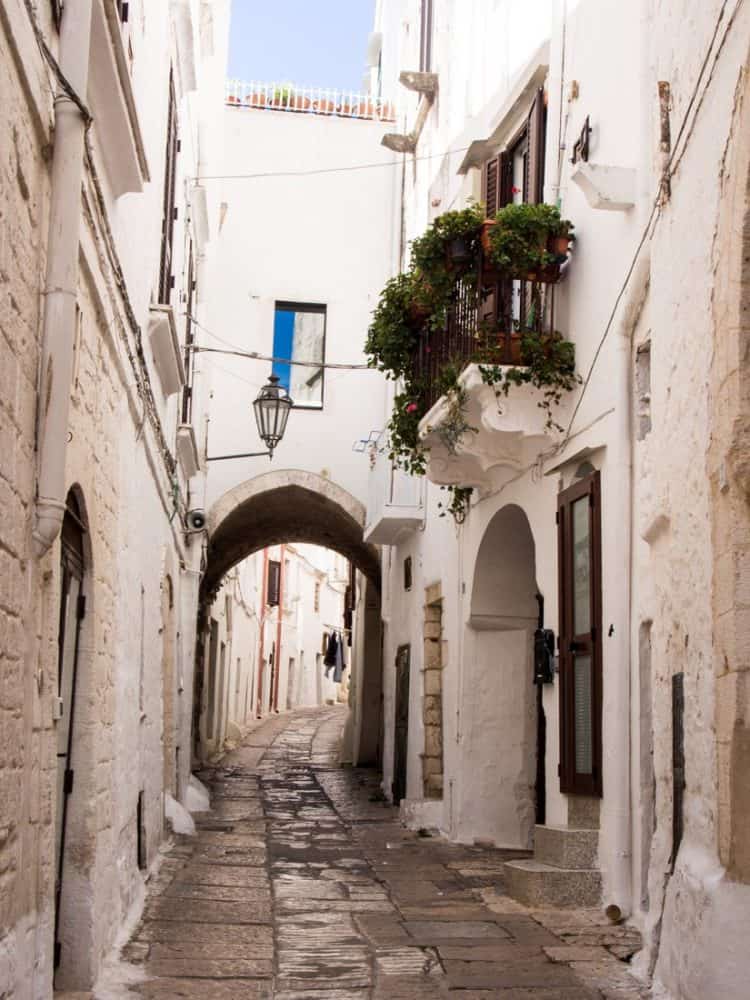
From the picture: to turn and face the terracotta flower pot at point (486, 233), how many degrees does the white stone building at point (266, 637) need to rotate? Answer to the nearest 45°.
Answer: approximately 45° to its right

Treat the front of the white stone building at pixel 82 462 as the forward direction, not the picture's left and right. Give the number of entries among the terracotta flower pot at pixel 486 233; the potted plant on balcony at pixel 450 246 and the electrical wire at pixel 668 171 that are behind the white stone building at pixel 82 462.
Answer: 0

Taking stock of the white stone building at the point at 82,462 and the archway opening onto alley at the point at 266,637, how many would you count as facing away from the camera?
0

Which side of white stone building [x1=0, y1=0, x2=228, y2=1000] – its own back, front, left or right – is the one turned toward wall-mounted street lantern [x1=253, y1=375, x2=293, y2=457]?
left

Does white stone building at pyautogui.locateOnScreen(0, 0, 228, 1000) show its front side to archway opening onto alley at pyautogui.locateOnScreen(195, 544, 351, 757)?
no

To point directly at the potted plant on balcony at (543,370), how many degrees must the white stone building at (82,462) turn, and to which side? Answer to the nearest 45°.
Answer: approximately 45° to its left

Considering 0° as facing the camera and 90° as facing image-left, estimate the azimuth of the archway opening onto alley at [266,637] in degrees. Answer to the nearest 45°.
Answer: approximately 315°

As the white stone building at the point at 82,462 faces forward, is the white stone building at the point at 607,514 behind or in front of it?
in front

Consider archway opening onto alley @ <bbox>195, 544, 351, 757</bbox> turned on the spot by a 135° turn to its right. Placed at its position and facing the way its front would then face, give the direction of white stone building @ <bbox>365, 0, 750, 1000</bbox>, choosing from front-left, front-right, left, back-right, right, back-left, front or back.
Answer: left

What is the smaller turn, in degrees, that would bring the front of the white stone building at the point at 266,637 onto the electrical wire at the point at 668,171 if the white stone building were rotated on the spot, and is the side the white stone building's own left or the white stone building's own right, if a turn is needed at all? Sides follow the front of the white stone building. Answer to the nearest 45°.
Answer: approximately 45° to the white stone building's own right

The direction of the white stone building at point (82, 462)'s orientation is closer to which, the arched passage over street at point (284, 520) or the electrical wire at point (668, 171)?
the electrical wire

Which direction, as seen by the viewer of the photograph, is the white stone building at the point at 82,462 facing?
facing to the right of the viewer

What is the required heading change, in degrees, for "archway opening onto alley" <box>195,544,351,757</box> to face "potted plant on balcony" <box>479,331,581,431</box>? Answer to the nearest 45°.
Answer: approximately 45° to its right

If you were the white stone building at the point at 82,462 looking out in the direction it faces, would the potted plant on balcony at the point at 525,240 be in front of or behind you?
in front

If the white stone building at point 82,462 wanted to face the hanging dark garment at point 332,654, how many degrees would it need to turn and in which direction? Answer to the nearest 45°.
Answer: approximately 90° to its left

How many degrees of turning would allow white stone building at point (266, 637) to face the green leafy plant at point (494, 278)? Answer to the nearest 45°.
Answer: approximately 45° to its right

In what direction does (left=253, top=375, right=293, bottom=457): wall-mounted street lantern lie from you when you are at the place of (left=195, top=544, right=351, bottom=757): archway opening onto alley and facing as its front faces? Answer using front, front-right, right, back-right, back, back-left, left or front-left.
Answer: front-right
